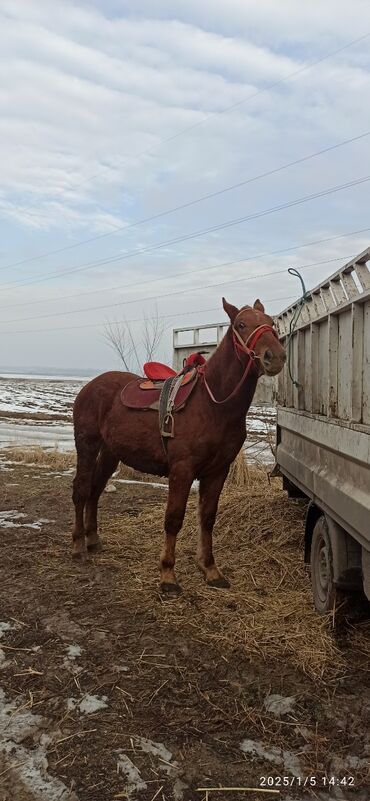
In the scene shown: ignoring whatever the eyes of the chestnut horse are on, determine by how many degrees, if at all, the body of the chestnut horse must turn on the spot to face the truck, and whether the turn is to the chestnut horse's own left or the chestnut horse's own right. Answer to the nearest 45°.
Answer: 0° — it already faces it

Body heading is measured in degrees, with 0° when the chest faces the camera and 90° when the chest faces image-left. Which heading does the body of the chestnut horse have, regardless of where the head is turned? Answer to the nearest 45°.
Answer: approximately 315°
